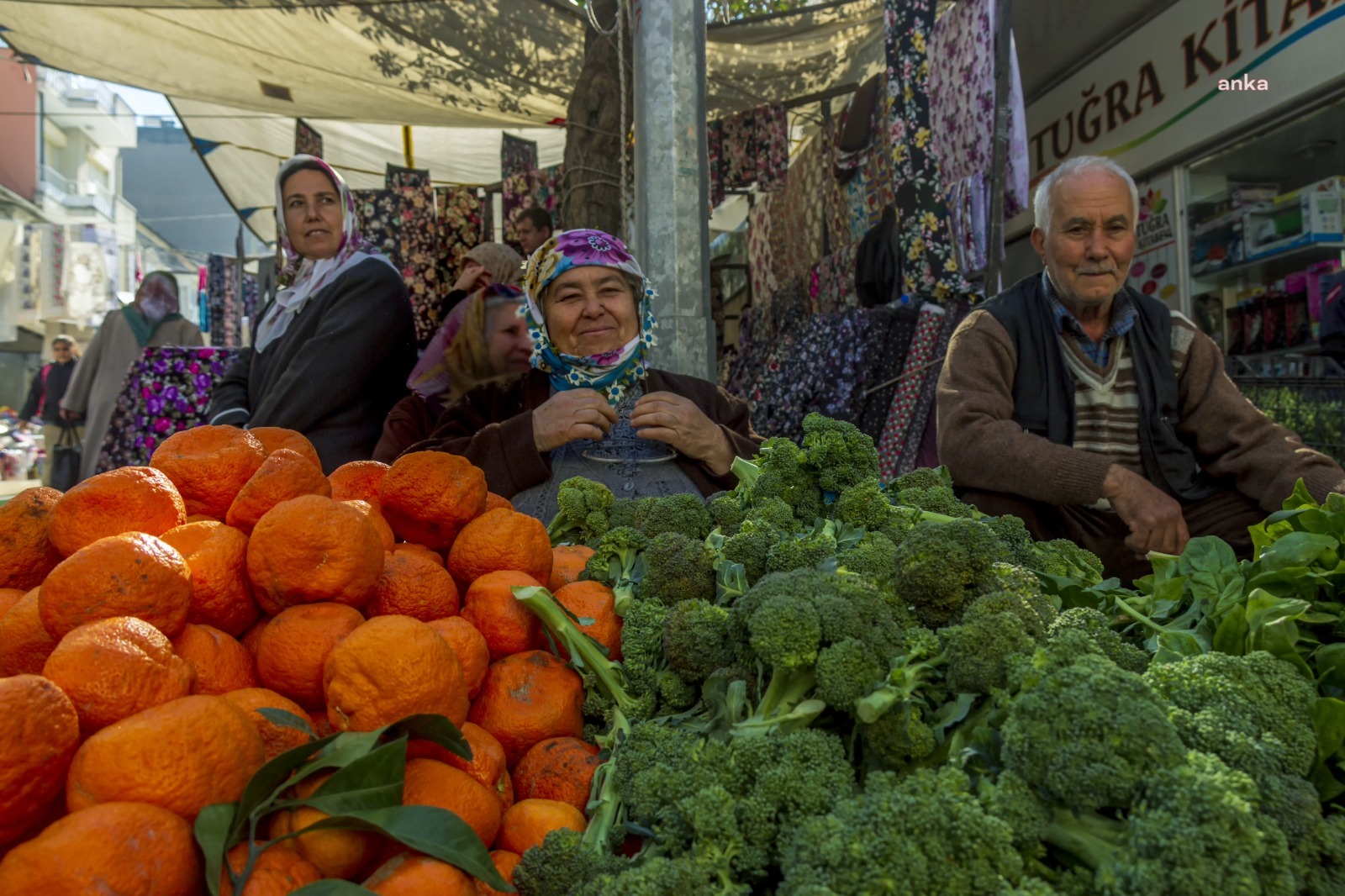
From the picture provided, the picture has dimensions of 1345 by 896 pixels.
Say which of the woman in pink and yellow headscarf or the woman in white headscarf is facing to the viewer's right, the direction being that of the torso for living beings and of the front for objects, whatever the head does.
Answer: the woman in pink and yellow headscarf

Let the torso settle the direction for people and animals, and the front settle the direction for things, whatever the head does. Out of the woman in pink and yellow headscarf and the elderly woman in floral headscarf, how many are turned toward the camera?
1

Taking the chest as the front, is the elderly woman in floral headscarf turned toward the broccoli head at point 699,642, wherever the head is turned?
yes

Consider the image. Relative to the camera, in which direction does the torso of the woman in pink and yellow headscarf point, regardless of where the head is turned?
to the viewer's right

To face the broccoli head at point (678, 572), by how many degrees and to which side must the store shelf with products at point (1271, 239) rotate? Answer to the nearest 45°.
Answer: approximately 45° to its left

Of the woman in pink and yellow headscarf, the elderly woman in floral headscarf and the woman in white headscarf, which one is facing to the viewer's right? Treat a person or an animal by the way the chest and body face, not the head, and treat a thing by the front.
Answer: the woman in pink and yellow headscarf

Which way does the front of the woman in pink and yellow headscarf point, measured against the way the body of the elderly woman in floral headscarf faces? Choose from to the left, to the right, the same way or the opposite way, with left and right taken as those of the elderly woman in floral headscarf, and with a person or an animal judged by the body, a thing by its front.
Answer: to the left

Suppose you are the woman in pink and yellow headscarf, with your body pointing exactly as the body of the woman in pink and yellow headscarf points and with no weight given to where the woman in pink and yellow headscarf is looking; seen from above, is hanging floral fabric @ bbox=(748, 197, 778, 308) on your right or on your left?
on your left

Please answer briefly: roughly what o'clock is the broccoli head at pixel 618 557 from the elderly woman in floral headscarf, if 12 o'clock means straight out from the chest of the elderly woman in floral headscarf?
The broccoli head is roughly at 12 o'clock from the elderly woman in floral headscarf.

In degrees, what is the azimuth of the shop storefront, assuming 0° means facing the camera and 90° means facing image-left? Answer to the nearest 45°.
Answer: approximately 45°

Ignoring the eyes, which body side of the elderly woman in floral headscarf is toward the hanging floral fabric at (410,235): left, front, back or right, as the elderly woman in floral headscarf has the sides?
back

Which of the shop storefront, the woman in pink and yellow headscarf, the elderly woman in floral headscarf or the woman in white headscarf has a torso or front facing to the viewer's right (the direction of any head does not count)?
the woman in pink and yellow headscarf
